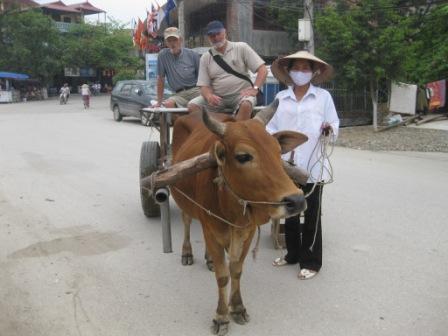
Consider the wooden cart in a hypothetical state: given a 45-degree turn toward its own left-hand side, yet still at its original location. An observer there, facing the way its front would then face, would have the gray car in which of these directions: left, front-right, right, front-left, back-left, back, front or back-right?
back-left

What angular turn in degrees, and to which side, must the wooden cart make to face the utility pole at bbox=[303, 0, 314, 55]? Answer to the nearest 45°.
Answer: approximately 180°

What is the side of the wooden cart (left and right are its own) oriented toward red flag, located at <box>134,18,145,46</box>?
back

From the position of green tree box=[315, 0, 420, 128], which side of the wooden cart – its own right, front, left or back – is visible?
back

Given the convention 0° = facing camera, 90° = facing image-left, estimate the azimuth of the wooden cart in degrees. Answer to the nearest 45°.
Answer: approximately 0°

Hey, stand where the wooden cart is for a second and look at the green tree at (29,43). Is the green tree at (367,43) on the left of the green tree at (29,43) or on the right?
right
